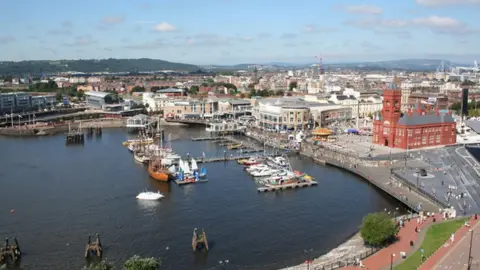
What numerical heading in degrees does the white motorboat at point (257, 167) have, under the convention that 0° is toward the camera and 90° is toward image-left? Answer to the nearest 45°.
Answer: approximately 90°

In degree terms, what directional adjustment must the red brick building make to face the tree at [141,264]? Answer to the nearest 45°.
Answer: approximately 45° to its left

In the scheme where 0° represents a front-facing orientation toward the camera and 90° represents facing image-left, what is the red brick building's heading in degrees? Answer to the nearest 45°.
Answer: approximately 45°

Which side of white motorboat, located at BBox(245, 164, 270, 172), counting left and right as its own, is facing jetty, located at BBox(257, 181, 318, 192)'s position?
left

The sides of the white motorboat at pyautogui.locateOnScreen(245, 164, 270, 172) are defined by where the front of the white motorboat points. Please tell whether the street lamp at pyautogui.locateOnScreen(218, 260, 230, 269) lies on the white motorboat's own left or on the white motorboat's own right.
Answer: on the white motorboat's own left

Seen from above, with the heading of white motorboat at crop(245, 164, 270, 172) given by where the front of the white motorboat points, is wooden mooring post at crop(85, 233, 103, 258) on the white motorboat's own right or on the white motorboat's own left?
on the white motorboat's own left

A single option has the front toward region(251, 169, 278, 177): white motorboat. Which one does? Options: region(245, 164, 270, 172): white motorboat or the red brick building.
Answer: the red brick building

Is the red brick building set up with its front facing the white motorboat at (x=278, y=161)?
yes

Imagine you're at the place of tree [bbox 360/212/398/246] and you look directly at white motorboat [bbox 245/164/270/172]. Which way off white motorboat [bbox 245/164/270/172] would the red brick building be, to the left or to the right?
right

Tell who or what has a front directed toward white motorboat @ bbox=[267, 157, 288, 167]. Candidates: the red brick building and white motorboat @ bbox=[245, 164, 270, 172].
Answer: the red brick building

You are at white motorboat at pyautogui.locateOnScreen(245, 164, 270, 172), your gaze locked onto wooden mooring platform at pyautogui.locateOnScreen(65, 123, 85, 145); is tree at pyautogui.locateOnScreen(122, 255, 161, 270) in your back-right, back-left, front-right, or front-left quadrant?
back-left
